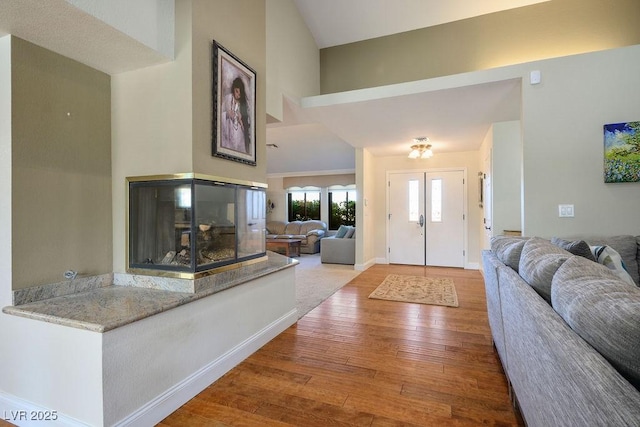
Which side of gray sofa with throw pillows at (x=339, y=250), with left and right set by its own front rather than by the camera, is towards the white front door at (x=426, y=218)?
back

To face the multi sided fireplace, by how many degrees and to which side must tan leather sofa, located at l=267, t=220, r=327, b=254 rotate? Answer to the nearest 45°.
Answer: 0° — it already faces it

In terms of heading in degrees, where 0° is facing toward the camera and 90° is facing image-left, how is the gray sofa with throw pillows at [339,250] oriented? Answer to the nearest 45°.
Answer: approximately 90°

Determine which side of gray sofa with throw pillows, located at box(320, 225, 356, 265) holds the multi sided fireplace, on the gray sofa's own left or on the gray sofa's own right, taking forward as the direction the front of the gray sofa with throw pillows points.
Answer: on the gray sofa's own left

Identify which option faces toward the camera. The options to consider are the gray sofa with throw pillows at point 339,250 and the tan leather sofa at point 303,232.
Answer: the tan leather sofa at point 303,232

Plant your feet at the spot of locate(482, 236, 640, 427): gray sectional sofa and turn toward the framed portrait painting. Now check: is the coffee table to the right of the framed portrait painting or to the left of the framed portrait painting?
right

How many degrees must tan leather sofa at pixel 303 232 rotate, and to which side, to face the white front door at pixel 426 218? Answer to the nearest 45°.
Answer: approximately 45° to its left

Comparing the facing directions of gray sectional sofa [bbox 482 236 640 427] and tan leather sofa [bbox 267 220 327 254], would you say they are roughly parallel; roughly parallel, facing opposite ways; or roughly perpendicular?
roughly perpendicular

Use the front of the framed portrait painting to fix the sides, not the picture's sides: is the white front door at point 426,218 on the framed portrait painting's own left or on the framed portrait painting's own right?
on the framed portrait painting's own left

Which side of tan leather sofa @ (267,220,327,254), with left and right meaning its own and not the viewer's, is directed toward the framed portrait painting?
front

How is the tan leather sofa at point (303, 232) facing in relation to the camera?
toward the camera

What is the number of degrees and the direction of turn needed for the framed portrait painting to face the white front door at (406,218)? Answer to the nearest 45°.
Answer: approximately 90° to its left

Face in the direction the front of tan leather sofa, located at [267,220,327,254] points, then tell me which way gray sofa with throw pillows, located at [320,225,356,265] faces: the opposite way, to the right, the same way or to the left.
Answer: to the right

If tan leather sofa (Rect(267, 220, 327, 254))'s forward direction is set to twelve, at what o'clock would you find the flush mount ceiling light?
The flush mount ceiling light is roughly at 11 o'clock from the tan leather sofa.
